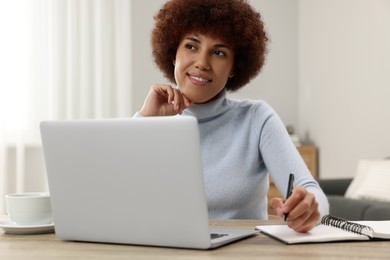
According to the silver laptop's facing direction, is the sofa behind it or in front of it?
in front

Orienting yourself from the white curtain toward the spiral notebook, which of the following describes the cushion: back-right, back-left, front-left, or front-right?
front-left

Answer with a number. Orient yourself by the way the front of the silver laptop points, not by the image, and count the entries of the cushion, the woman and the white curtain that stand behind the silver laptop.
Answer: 0

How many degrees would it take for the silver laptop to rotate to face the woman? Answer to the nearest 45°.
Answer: approximately 45° to its left

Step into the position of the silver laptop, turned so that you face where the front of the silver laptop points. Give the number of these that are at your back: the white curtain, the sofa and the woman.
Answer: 0

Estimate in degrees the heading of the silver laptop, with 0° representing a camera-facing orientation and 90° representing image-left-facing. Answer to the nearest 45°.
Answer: approximately 225°

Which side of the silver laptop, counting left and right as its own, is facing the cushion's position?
front

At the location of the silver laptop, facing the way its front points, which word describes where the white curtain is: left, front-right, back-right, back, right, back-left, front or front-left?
front-left

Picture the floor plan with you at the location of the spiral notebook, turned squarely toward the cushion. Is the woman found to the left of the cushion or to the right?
left
